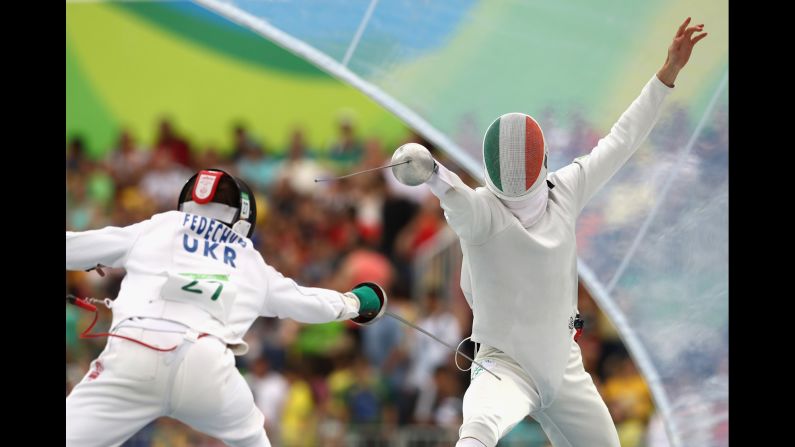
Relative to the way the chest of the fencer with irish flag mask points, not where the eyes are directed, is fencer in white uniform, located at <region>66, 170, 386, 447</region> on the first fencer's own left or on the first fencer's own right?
on the first fencer's own right

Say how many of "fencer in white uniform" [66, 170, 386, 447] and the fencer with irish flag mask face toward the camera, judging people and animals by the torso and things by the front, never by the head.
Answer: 1

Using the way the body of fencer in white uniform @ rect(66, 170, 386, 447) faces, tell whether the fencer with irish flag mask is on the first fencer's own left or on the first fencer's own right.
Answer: on the first fencer's own right

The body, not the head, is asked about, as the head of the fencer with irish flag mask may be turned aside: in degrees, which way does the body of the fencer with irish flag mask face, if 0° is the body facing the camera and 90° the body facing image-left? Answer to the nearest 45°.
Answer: approximately 0°

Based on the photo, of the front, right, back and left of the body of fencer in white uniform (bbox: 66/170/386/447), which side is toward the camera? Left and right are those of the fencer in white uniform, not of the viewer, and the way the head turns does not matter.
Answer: back

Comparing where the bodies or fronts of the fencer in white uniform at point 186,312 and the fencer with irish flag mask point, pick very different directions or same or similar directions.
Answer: very different directions

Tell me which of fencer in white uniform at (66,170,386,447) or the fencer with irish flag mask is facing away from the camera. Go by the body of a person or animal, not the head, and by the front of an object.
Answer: the fencer in white uniform
